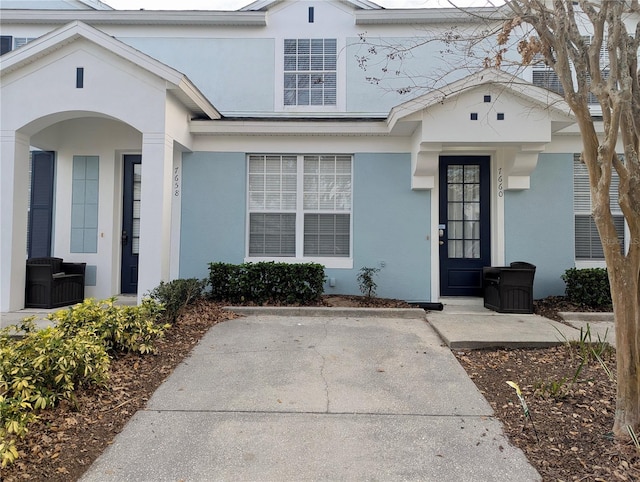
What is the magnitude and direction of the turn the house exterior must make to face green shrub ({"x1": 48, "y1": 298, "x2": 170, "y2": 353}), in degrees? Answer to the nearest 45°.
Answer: approximately 45° to its right

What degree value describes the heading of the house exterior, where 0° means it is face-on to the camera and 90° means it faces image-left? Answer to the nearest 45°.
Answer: approximately 0°

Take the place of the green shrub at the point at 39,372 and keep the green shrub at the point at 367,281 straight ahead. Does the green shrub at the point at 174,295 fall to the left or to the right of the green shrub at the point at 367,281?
left

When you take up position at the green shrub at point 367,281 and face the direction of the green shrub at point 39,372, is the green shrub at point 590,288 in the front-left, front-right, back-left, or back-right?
back-left

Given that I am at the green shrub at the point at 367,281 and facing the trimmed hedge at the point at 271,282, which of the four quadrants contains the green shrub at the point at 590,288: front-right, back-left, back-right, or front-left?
back-left

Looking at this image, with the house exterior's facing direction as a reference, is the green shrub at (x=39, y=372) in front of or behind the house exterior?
in front

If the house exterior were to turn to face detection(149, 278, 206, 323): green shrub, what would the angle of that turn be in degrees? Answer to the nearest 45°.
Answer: approximately 45° to its right
